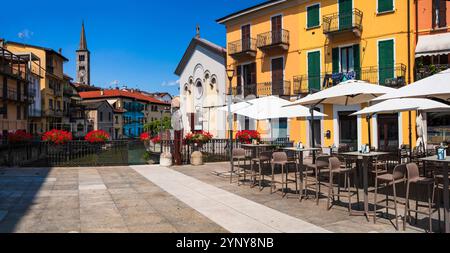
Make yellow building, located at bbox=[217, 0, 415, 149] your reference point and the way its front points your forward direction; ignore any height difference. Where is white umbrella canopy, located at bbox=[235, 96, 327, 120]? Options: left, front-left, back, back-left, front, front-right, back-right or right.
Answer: front-left

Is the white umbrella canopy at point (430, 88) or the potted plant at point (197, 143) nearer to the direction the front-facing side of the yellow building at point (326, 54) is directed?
the potted plant

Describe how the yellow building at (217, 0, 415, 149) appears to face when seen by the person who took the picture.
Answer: facing the viewer and to the left of the viewer

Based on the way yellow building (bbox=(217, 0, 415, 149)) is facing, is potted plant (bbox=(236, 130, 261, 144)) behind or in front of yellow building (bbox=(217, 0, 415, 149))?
in front

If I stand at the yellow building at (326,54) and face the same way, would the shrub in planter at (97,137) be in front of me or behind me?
in front

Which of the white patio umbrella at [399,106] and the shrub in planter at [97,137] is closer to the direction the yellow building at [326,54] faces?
the shrub in planter

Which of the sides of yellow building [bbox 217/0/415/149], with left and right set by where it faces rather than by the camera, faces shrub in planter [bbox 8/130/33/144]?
front

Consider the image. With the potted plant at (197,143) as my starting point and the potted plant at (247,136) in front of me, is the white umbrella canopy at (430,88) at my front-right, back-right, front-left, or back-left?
front-right

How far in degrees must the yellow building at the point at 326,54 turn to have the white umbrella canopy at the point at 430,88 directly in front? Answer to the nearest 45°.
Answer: approximately 45° to its left

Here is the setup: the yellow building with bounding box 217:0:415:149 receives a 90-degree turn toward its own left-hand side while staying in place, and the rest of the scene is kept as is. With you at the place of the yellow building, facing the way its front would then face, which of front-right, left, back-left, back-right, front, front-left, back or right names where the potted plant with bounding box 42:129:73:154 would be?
right

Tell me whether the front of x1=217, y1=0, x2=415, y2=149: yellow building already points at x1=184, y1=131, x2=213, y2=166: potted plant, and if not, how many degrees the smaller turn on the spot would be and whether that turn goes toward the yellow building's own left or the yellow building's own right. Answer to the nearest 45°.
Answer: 0° — it already faces it
